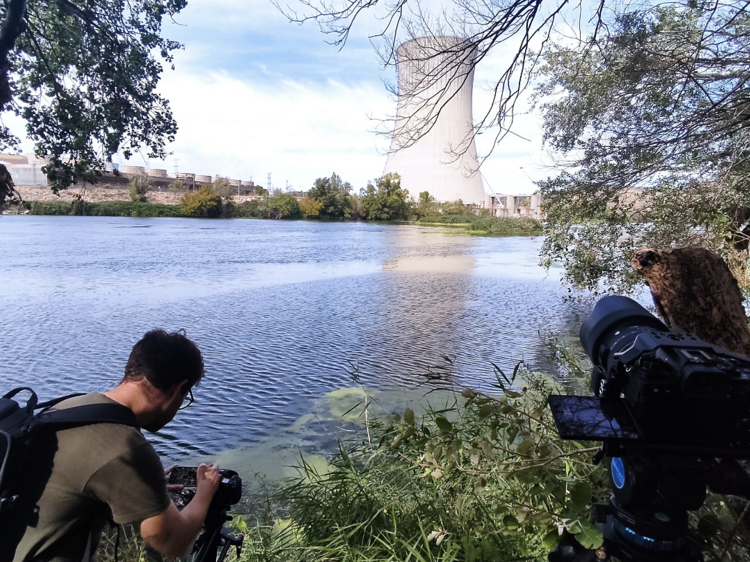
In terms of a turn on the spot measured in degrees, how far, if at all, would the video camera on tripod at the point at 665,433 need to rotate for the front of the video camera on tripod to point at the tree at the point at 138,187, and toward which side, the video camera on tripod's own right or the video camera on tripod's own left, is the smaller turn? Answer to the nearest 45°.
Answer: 0° — it already faces it

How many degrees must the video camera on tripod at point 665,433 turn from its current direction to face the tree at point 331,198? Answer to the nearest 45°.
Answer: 0° — it already faces it

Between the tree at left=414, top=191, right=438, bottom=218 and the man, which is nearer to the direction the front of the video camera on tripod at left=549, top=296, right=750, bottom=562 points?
the tree

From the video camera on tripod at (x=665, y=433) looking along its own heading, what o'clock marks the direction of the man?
The man is roughly at 10 o'clock from the video camera on tripod.

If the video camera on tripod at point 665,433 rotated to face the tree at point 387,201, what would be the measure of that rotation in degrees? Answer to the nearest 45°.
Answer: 0° — it already faces it

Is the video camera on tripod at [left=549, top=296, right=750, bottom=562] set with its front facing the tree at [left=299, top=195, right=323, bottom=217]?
yes

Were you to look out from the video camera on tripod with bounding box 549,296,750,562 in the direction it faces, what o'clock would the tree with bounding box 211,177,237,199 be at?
The tree is roughly at 12 o'clock from the video camera on tripod.

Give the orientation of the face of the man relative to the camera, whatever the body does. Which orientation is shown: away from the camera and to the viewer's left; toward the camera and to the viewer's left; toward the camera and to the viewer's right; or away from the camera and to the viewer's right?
away from the camera and to the viewer's right

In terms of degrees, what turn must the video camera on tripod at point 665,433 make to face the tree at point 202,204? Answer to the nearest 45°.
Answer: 0° — it already faces it

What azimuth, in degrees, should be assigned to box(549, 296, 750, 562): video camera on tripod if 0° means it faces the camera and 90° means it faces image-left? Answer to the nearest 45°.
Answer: approximately 135°

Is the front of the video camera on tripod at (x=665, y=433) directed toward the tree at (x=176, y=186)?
yes

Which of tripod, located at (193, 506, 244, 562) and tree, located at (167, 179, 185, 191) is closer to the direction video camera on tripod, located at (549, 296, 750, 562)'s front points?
the tree

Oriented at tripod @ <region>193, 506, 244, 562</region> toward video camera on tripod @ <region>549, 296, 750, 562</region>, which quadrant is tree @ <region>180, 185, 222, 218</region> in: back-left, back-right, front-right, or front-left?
back-left
